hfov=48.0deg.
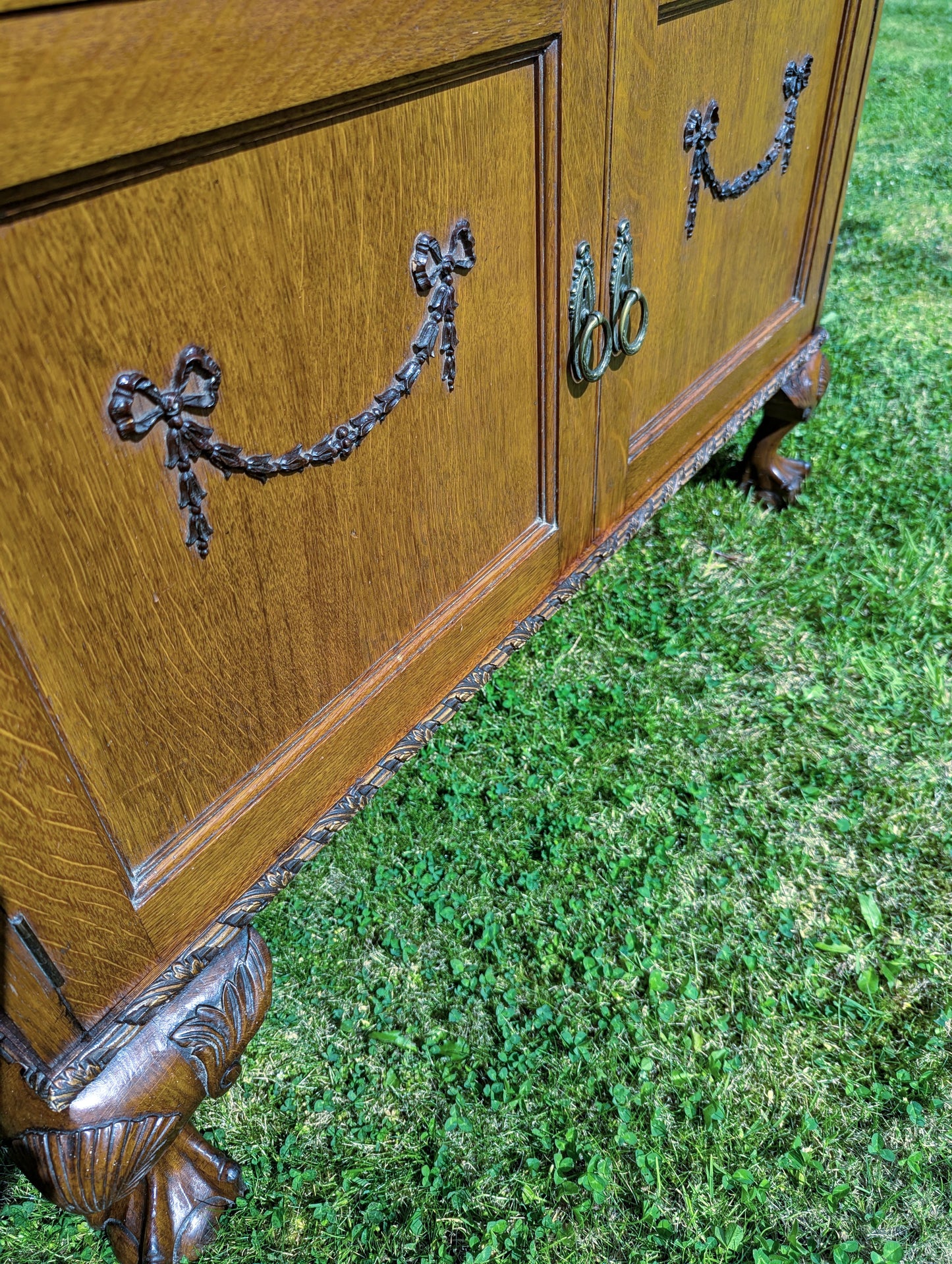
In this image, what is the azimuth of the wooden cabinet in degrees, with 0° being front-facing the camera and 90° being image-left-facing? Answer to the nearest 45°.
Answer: approximately 315°
